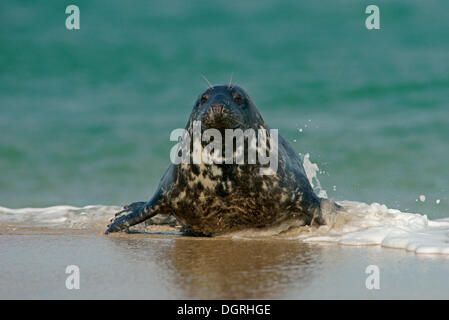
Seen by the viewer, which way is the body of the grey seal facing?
toward the camera
